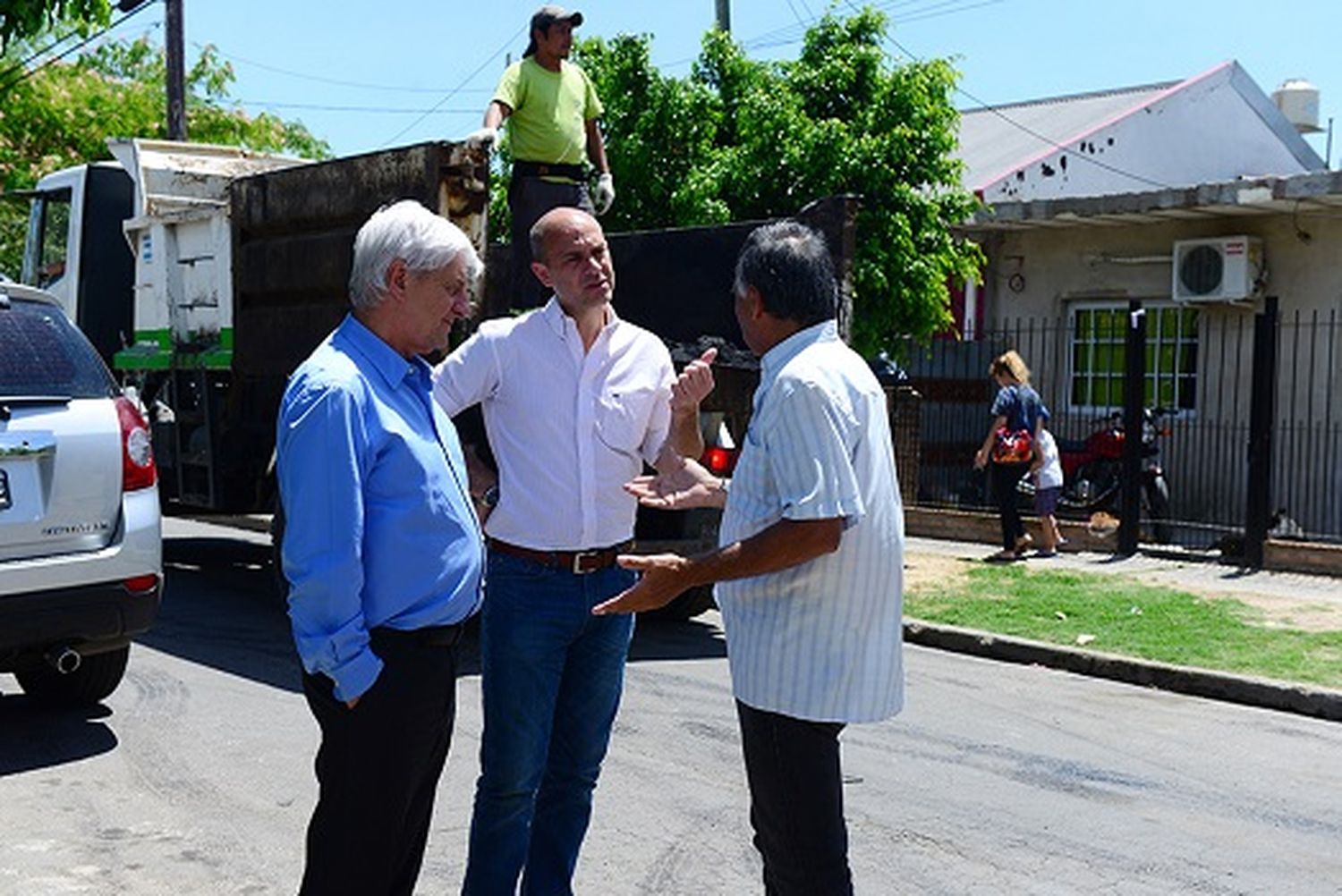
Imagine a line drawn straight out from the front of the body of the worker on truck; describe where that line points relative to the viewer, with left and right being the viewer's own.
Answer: facing the viewer and to the right of the viewer

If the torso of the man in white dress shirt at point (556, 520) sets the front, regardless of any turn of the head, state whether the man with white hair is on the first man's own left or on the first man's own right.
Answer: on the first man's own right

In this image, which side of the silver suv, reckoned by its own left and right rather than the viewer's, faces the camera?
back

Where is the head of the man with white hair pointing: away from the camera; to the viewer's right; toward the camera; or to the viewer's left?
to the viewer's right

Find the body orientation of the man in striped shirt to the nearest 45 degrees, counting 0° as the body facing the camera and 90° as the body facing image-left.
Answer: approximately 135°

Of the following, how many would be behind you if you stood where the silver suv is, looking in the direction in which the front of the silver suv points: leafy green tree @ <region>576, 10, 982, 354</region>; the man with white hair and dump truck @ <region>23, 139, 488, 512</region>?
1

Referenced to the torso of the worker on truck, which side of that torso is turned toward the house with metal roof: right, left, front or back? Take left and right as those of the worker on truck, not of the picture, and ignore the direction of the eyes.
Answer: left

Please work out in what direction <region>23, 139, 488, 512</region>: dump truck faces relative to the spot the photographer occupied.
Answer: facing away from the viewer and to the left of the viewer

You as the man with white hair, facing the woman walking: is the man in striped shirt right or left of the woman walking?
right

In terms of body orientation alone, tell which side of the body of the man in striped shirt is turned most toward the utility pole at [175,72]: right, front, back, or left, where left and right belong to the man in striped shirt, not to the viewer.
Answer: front

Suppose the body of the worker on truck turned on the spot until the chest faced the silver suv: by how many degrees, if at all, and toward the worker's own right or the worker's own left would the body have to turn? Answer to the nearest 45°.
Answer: approximately 90° to the worker's own right

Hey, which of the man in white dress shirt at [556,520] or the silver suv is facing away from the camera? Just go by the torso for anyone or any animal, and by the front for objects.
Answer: the silver suv

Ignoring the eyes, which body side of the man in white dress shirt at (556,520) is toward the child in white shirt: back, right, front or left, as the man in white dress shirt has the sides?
left

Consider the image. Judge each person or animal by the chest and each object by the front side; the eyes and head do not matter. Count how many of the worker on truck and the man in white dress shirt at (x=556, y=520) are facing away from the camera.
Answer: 0
